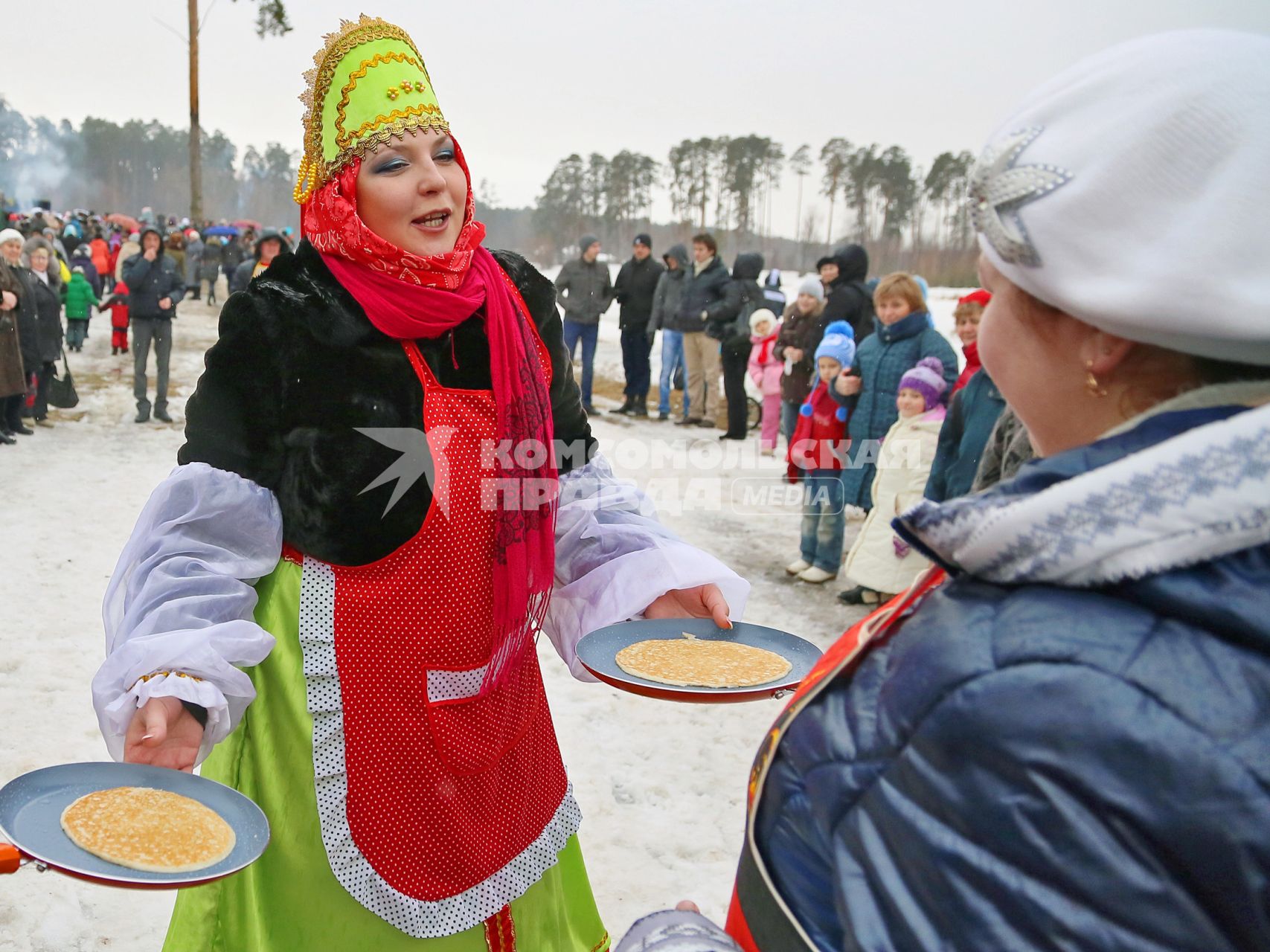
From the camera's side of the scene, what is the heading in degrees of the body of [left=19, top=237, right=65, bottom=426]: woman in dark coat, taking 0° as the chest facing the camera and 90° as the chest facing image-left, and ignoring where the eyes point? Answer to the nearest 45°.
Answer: approximately 315°

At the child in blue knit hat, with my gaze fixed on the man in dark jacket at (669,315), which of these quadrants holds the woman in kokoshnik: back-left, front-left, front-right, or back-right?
back-left

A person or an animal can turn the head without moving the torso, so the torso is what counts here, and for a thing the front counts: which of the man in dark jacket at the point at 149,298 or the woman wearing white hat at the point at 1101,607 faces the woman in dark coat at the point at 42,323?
the woman wearing white hat

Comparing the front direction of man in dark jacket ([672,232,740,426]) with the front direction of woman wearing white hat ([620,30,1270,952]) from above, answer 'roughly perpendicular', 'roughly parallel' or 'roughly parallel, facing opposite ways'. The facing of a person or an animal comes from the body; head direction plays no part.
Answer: roughly perpendicular

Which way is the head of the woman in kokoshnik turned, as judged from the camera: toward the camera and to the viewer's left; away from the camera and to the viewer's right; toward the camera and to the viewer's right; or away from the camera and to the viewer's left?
toward the camera and to the viewer's right

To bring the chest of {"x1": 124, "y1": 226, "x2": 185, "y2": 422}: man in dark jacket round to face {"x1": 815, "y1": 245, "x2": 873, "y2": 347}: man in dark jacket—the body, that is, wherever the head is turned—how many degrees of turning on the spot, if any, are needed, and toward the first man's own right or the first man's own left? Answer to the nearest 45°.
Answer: approximately 45° to the first man's own left

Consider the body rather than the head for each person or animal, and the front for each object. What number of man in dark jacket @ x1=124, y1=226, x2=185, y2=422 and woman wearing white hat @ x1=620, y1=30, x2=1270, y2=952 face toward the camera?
1

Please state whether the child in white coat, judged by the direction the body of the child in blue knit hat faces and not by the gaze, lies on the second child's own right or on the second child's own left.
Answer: on the second child's own left

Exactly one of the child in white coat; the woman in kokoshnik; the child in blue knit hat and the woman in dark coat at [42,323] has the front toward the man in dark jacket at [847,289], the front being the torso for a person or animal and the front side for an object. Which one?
the woman in dark coat
